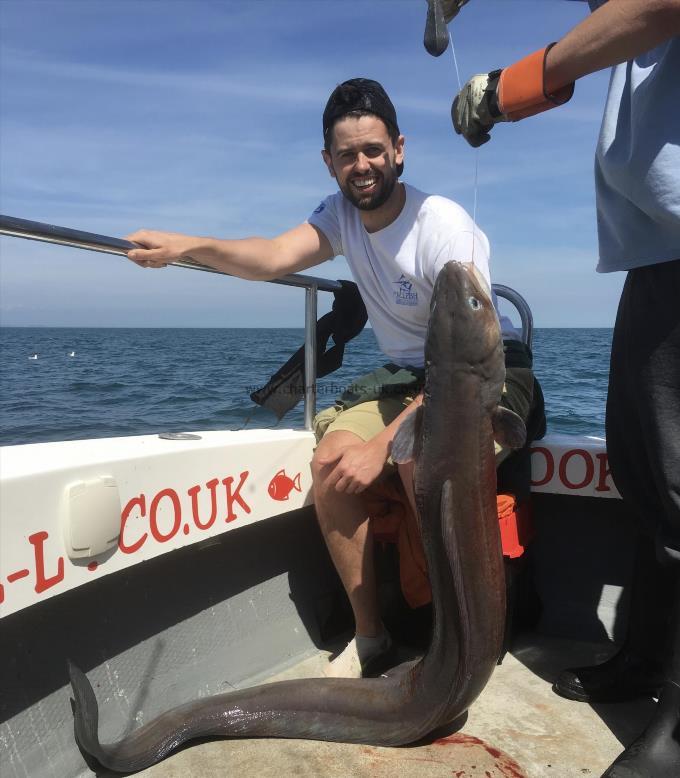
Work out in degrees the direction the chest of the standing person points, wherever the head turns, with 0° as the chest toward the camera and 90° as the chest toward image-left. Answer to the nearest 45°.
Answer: approximately 90°
